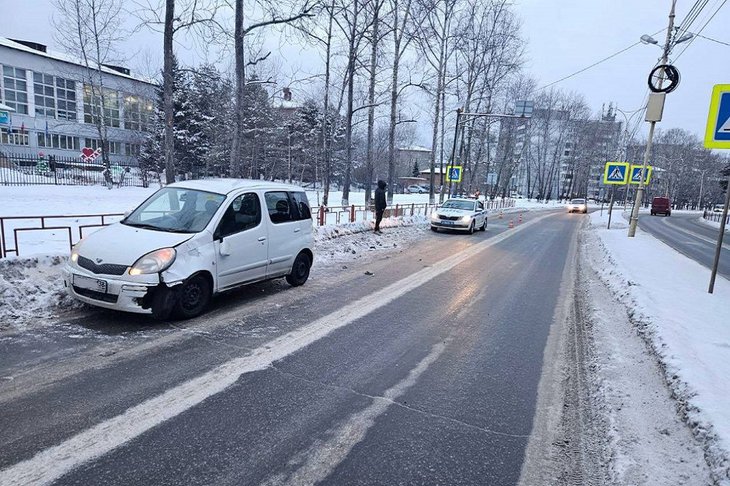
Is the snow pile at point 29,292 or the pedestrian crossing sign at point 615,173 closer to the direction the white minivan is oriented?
the snow pile

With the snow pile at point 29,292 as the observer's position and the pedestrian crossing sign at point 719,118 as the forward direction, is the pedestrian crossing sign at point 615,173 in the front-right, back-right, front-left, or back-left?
front-left

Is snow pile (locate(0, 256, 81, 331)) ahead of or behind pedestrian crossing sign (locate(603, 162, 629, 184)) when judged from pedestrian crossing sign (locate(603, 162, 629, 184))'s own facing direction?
ahead

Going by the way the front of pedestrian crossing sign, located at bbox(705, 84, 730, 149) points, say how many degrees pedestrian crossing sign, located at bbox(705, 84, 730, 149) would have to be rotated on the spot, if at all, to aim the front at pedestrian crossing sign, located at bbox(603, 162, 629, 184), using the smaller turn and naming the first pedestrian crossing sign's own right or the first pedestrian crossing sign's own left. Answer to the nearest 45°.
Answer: approximately 180°

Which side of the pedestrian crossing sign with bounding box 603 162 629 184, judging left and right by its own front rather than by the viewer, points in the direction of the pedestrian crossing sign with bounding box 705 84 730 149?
front

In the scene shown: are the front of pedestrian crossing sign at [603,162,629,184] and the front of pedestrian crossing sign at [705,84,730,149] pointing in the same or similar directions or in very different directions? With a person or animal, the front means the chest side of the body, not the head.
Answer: same or similar directions

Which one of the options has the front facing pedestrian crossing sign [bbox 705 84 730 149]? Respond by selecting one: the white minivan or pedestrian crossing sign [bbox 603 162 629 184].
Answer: pedestrian crossing sign [bbox 603 162 629 184]

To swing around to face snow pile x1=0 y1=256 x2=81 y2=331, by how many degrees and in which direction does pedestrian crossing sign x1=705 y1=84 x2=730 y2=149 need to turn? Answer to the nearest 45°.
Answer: approximately 45° to its right

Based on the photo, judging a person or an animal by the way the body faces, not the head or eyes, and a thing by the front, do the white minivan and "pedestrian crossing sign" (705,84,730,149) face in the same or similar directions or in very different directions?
same or similar directions

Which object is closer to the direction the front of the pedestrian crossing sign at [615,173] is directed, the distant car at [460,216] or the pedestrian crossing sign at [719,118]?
the pedestrian crossing sign

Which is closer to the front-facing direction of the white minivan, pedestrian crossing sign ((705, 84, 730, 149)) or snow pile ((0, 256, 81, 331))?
the snow pile

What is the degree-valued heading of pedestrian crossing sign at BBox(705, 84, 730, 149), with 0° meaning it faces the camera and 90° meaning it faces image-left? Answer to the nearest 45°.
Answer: approximately 0°

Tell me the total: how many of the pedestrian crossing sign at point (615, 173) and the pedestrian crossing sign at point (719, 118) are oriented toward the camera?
2

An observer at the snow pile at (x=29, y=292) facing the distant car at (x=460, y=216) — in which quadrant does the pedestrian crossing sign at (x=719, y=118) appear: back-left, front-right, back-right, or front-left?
front-right

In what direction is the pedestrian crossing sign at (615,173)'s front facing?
toward the camera

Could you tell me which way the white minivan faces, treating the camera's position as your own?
facing the viewer and to the left of the viewer
